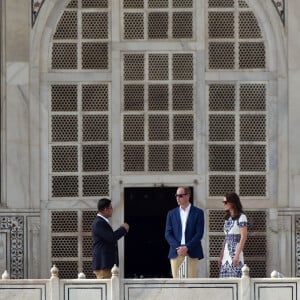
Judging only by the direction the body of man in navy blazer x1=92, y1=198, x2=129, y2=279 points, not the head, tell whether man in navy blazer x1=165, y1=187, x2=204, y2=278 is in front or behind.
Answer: in front

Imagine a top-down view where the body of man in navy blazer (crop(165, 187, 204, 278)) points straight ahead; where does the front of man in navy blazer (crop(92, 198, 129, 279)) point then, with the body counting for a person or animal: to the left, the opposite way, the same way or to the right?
to the left

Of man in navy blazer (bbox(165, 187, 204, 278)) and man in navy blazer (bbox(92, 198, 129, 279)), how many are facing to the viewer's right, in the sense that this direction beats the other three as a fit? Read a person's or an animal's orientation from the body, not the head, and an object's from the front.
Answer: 1

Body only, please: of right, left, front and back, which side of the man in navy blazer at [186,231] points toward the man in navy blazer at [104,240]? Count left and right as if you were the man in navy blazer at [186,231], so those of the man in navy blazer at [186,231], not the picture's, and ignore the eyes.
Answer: right

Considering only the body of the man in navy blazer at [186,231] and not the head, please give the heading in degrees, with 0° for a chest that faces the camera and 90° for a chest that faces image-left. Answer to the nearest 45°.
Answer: approximately 0°

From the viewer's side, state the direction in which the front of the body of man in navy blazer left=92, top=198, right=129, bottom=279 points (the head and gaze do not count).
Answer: to the viewer's right

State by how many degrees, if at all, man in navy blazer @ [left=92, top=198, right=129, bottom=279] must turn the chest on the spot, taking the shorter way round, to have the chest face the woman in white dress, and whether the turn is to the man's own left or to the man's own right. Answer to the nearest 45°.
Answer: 0° — they already face them

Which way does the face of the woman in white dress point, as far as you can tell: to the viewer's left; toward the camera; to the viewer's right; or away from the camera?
to the viewer's left
